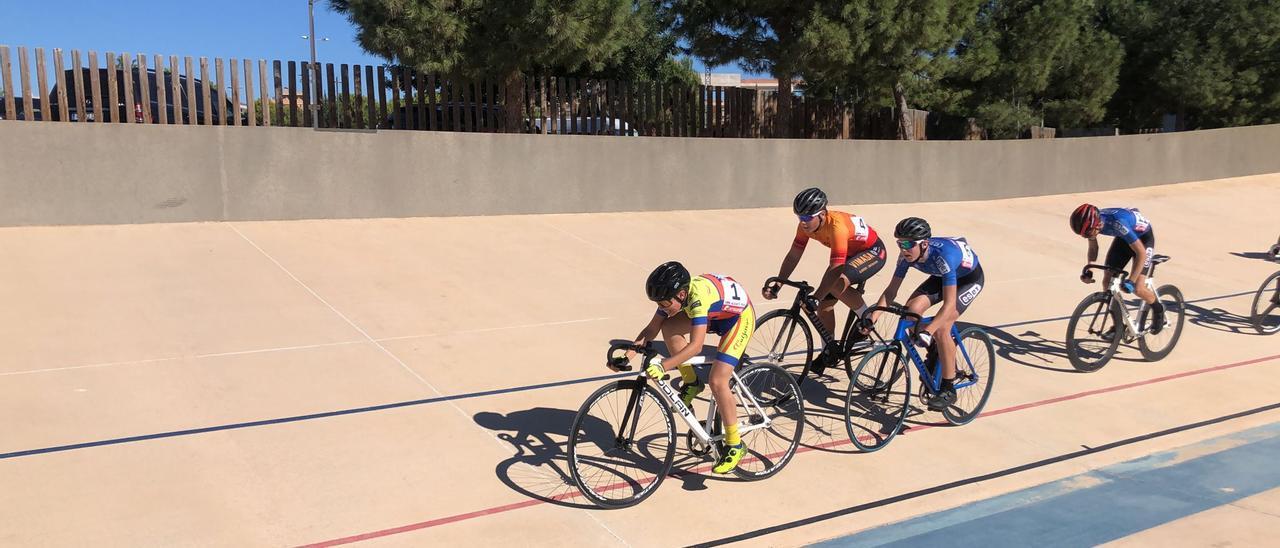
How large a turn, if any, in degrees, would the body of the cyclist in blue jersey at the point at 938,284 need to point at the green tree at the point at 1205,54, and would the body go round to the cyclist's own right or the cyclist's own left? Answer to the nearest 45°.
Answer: approximately 135° to the cyclist's own right

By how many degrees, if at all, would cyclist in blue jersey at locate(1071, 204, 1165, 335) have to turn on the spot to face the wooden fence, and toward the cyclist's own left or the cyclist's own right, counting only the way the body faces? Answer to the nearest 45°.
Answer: approximately 45° to the cyclist's own right

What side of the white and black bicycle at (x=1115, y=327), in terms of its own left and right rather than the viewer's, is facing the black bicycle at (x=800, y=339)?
front

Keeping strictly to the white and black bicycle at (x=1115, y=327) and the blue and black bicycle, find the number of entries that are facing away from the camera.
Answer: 0

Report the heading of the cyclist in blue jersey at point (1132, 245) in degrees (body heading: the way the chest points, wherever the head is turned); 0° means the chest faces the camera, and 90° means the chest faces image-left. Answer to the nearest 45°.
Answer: approximately 45°

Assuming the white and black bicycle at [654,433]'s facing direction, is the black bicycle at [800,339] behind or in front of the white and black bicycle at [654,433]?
behind

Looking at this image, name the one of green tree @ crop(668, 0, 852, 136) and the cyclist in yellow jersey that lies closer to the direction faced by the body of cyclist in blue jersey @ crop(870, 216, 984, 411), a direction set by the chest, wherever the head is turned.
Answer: the cyclist in yellow jersey

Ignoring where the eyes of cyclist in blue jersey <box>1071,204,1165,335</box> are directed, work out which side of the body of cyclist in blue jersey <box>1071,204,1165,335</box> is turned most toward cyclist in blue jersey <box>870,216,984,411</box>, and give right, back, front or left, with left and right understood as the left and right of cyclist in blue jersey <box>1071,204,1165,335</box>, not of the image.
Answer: front

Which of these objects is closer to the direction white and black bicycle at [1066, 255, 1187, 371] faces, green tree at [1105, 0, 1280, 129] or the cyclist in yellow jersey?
the cyclist in yellow jersey

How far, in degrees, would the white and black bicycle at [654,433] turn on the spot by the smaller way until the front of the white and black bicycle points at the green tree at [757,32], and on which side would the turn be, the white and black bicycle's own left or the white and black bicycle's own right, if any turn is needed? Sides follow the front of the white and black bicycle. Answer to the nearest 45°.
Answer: approximately 135° to the white and black bicycle's own right

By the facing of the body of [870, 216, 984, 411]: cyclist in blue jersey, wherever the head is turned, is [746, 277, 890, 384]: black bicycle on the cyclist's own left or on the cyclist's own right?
on the cyclist's own right

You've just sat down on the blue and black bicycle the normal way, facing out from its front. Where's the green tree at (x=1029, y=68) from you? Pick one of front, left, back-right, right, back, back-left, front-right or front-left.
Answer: back-right
